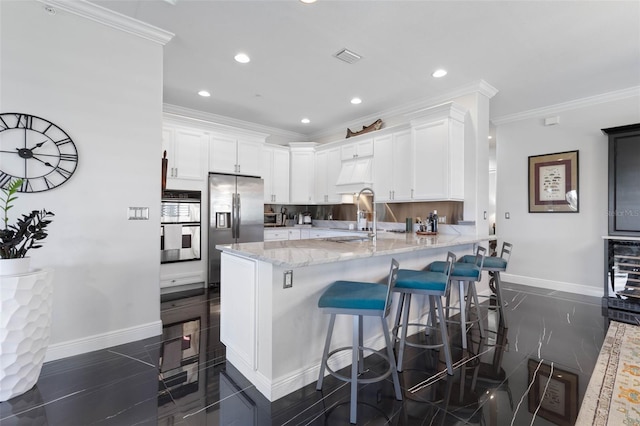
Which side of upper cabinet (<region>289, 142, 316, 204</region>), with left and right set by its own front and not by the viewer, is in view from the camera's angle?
front

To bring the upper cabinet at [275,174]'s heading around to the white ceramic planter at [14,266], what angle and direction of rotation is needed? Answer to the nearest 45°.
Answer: approximately 90° to its right

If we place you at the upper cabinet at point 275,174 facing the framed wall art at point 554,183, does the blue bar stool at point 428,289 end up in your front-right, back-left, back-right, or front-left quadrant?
front-right

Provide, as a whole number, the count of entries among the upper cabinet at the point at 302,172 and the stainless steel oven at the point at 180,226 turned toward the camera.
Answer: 2

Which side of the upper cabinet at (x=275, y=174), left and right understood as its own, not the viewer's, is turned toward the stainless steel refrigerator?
right

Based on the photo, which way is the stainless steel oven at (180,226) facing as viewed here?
toward the camera

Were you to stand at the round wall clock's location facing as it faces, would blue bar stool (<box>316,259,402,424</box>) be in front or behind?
in front

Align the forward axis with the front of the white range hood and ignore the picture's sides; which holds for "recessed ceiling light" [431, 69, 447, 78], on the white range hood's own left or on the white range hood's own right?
on the white range hood's own left

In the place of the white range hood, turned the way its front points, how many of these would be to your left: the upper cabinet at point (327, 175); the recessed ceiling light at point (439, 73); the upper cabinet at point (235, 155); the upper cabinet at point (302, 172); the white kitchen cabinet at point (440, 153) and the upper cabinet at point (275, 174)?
2
